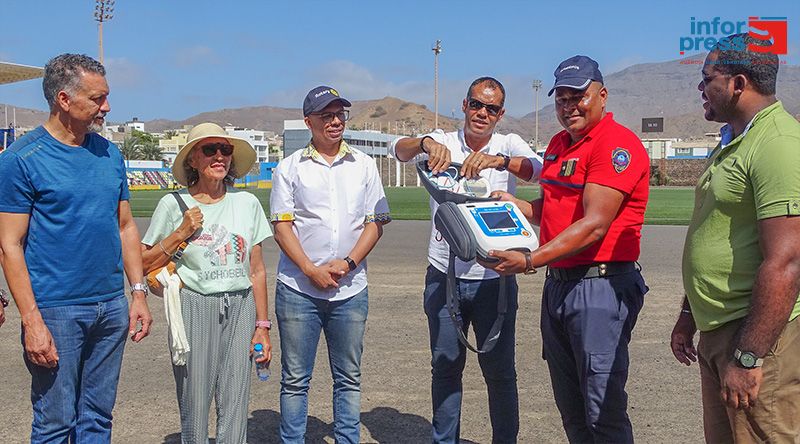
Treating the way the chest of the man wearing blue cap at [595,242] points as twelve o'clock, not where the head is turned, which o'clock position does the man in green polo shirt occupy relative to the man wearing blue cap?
The man in green polo shirt is roughly at 9 o'clock from the man wearing blue cap.

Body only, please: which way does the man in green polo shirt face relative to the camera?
to the viewer's left

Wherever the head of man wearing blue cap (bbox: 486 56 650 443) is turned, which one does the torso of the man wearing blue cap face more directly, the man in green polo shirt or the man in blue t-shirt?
the man in blue t-shirt

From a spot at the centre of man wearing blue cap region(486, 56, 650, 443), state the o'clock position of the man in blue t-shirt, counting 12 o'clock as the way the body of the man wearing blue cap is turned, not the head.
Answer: The man in blue t-shirt is roughly at 1 o'clock from the man wearing blue cap.

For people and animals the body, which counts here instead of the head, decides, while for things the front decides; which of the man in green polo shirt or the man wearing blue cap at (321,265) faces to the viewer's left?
the man in green polo shirt

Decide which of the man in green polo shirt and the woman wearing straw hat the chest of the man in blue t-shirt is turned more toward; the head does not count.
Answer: the man in green polo shirt

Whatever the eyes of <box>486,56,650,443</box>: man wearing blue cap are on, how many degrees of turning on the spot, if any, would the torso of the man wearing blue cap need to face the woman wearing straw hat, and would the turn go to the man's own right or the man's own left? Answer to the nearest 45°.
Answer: approximately 45° to the man's own right

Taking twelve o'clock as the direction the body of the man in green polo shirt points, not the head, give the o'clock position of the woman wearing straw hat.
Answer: The woman wearing straw hat is roughly at 12 o'clock from the man in green polo shirt.

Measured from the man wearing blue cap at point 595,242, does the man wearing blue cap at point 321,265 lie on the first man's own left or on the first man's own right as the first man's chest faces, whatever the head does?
on the first man's own right

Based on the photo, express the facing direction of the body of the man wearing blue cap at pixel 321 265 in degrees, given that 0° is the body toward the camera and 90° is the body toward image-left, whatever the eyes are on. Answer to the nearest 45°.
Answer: approximately 0°

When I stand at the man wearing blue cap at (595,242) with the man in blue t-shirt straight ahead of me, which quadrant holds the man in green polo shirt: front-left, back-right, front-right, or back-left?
back-left

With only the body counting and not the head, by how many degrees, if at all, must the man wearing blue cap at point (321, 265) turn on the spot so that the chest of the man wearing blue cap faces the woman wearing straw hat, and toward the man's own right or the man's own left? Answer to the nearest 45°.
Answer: approximately 45° to the man's own right

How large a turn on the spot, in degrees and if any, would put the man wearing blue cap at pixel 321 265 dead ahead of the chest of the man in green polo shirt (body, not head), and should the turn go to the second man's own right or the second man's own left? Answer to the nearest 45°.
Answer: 0° — they already face them

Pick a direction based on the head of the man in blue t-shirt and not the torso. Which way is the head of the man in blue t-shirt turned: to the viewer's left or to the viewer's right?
to the viewer's right

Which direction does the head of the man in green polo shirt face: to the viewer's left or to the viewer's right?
to the viewer's left
